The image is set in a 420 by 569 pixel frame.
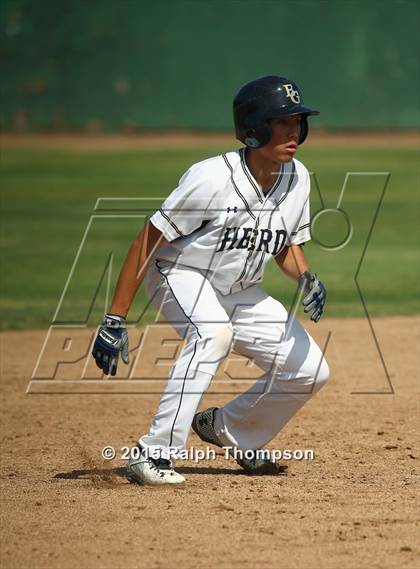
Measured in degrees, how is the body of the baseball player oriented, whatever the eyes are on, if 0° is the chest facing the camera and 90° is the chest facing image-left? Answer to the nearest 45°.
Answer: approximately 315°
